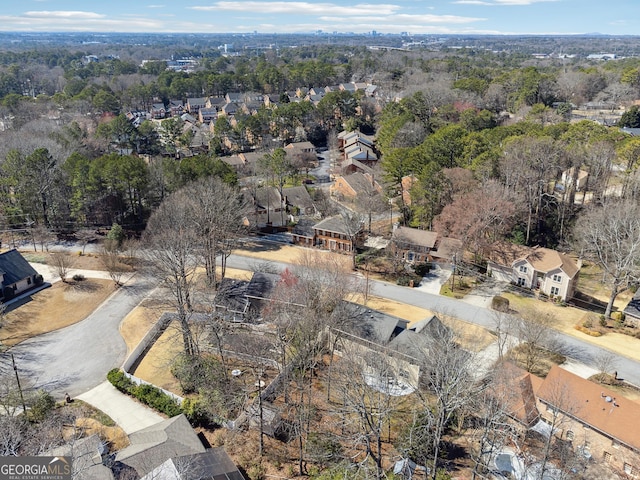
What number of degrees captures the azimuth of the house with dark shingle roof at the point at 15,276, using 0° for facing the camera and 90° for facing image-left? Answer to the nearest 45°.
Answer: approximately 315°

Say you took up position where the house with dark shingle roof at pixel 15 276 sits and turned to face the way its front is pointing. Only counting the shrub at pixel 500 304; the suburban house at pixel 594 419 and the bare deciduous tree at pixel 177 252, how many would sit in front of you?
3

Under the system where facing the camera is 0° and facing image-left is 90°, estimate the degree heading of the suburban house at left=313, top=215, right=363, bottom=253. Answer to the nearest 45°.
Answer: approximately 45°

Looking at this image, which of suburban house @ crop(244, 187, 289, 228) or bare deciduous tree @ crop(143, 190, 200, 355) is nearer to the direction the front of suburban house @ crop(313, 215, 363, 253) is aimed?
the bare deciduous tree

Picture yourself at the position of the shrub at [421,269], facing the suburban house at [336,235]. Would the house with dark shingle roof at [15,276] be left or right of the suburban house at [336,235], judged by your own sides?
left

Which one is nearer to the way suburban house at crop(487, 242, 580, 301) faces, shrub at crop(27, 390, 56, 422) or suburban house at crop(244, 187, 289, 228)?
the shrub

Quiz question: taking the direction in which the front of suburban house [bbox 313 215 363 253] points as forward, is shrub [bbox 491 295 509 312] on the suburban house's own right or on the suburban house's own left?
on the suburban house's own left

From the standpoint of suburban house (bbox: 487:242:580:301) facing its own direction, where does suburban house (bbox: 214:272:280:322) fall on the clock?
suburban house (bbox: 214:272:280:322) is roughly at 2 o'clock from suburban house (bbox: 487:242:580:301).
